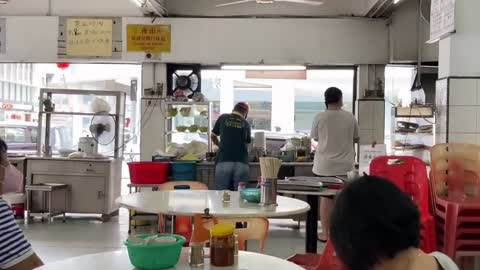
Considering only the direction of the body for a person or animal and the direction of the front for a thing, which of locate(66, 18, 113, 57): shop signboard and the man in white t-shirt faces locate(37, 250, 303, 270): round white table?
the shop signboard

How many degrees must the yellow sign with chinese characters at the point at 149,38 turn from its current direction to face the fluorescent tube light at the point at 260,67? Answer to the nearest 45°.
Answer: approximately 90° to its left

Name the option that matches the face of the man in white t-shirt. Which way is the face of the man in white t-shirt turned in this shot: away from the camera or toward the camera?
away from the camera

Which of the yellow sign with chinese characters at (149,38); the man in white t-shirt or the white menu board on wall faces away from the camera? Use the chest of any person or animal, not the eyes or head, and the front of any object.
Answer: the man in white t-shirt

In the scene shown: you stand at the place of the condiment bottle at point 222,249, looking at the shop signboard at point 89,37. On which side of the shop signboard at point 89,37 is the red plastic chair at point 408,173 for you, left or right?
right

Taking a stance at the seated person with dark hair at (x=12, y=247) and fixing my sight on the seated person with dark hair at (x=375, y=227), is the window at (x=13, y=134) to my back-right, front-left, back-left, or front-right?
back-left

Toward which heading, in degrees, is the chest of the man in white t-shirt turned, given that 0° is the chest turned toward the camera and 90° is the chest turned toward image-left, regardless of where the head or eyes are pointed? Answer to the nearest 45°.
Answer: approximately 180°

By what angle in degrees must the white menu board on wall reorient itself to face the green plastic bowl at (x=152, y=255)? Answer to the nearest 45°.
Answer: approximately 45° to its left

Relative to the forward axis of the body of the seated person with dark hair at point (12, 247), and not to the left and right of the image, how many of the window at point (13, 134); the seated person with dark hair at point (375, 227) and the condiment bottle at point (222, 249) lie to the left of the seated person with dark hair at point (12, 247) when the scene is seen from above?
1

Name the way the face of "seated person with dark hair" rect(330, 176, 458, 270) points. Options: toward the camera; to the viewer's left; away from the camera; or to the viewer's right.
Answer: away from the camera

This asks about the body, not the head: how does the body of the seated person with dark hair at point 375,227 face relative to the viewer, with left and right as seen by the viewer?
facing away from the viewer and to the left of the viewer

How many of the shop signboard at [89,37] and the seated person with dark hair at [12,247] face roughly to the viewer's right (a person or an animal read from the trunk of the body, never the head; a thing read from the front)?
1
